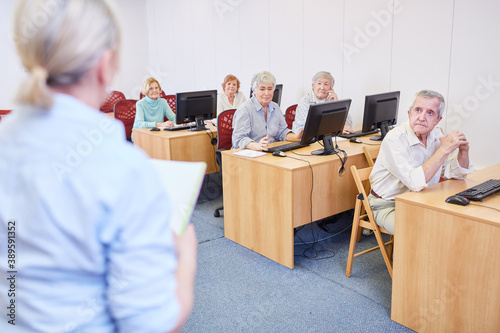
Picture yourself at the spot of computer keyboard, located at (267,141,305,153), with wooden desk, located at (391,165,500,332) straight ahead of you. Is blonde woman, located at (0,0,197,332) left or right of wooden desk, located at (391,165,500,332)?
right

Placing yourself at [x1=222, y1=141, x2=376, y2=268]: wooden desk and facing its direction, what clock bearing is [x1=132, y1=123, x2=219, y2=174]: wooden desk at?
[x1=132, y1=123, x2=219, y2=174]: wooden desk is roughly at 12 o'clock from [x1=222, y1=141, x2=376, y2=268]: wooden desk.

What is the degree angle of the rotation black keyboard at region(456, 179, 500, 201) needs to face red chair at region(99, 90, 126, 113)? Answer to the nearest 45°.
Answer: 0° — it already faces it

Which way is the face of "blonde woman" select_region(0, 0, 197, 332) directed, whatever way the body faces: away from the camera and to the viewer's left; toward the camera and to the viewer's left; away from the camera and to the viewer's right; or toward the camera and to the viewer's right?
away from the camera and to the viewer's right

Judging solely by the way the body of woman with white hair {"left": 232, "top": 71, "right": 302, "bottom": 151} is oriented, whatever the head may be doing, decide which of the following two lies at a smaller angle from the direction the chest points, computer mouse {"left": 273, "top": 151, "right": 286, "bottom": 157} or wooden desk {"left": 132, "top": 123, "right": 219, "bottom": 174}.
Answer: the computer mouse

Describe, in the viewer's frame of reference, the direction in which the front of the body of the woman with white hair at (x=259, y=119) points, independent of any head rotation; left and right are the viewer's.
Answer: facing the viewer and to the right of the viewer

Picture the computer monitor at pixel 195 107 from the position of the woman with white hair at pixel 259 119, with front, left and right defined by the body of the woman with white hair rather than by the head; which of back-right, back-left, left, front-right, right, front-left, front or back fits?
back

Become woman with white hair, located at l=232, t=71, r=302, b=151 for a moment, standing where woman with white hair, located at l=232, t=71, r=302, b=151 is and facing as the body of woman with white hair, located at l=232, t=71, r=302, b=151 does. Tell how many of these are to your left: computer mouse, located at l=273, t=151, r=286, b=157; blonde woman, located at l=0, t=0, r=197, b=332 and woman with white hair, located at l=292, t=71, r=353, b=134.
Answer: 1

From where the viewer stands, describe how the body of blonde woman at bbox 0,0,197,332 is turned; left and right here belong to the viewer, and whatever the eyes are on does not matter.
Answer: facing away from the viewer and to the right of the viewer

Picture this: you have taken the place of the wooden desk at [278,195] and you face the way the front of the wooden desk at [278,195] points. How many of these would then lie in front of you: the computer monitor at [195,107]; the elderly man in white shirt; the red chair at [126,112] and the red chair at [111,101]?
3

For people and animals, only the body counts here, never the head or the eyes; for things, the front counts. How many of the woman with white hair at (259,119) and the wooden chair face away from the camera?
0
